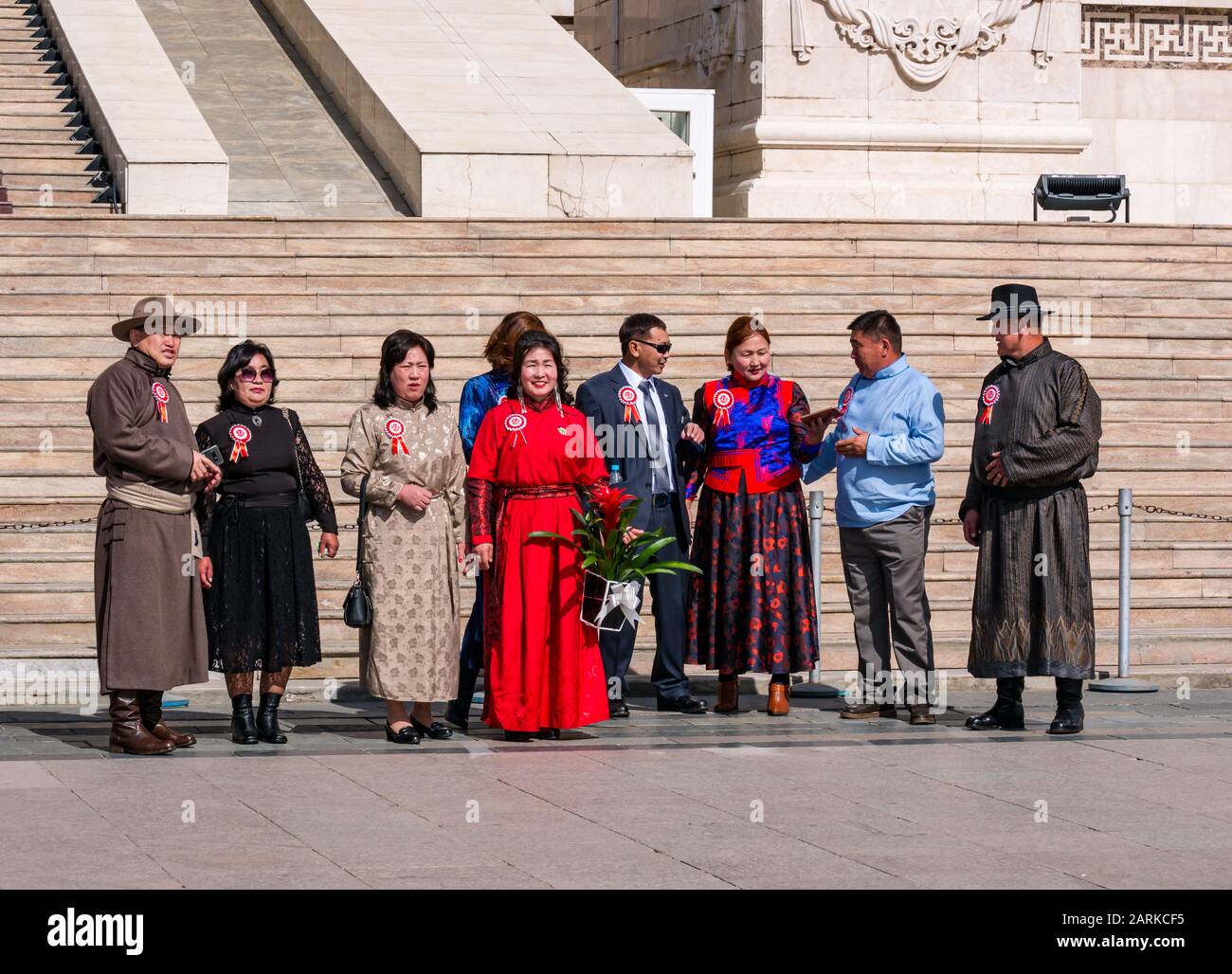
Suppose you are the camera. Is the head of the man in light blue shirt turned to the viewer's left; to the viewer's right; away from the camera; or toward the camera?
to the viewer's left

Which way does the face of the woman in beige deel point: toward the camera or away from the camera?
toward the camera

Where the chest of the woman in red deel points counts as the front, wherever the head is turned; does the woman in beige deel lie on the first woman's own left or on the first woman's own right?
on the first woman's own right

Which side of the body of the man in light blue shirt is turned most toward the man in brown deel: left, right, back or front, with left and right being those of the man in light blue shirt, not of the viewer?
front

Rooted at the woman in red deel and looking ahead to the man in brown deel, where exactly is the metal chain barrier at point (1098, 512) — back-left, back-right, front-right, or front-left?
back-right

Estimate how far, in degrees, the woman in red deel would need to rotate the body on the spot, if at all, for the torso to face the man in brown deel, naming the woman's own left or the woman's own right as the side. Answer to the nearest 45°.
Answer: approximately 90° to the woman's own right

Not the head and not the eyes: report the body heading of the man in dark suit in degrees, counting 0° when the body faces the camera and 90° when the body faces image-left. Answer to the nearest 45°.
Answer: approximately 315°

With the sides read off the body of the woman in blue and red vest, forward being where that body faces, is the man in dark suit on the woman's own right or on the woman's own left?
on the woman's own right

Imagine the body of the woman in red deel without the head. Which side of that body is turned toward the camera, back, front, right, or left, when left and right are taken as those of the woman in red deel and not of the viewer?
front
